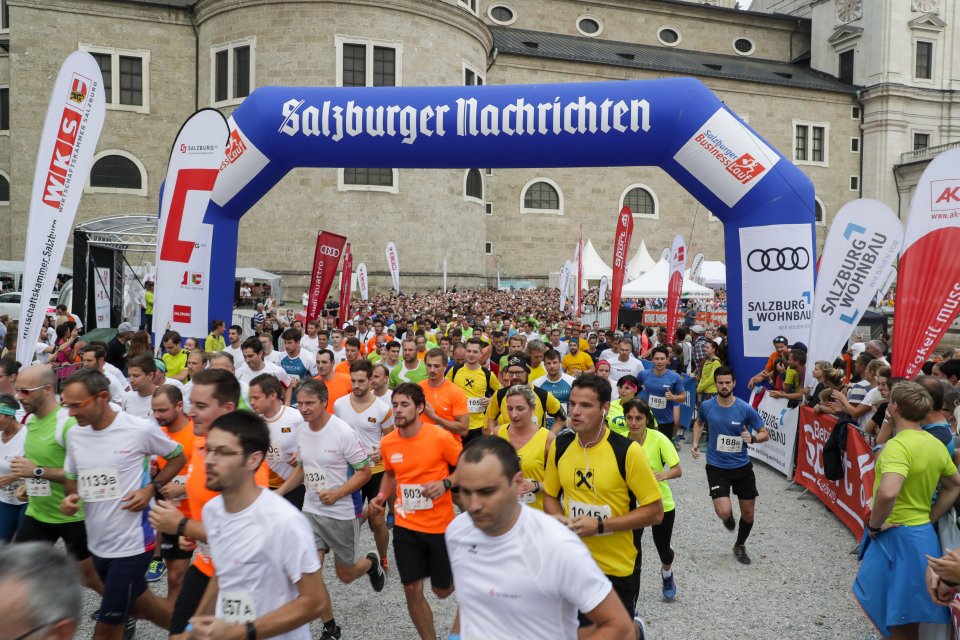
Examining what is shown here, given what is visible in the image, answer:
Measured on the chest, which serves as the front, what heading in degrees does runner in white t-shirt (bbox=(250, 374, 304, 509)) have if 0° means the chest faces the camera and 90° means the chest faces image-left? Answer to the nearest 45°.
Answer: approximately 45°

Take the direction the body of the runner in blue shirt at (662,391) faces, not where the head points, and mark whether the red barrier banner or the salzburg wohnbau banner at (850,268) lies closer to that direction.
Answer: the red barrier banner

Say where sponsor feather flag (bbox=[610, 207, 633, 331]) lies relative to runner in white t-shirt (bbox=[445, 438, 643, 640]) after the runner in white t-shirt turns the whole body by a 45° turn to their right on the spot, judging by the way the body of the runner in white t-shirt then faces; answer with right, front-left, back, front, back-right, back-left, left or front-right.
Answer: right

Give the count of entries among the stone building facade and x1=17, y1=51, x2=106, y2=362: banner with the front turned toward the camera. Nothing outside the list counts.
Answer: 2

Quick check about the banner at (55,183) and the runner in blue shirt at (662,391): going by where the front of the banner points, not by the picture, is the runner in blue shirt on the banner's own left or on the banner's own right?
on the banner's own left

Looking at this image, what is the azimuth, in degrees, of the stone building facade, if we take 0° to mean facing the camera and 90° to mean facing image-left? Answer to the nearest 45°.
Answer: approximately 0°
